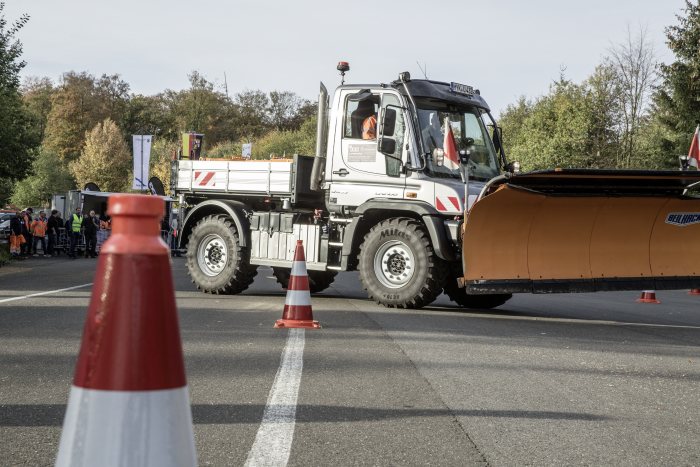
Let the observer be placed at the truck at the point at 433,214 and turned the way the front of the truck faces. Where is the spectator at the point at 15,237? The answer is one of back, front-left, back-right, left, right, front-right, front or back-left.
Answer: back

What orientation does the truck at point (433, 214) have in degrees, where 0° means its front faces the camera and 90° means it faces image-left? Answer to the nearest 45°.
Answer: approximately 315°

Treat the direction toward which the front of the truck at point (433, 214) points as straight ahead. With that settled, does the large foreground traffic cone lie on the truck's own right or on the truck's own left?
on the truck's own right

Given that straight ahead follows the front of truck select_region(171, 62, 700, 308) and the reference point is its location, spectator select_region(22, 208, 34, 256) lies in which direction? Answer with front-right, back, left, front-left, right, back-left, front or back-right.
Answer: back

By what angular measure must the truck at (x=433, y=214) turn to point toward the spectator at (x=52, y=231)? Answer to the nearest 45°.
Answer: approximately 180°

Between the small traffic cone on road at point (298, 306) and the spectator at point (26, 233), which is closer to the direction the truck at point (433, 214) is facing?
the small traffic cone on road

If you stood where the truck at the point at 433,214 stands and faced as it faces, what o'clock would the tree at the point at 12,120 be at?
The tree is roughly at 6 o'clock from the truck.

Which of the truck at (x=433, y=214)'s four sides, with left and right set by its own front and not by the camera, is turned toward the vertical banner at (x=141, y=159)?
back

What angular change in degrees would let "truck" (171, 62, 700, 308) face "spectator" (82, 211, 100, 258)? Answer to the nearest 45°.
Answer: approximately 180°

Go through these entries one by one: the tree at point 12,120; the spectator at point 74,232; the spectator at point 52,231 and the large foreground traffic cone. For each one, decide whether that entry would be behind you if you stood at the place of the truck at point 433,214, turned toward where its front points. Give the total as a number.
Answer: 3

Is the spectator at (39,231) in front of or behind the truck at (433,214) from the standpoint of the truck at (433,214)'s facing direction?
behind

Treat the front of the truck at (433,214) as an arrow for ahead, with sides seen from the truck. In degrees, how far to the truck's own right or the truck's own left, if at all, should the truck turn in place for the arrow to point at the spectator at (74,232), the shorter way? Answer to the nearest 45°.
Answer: approximately 180°

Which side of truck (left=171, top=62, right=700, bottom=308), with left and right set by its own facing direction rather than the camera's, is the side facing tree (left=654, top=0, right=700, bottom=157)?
left
